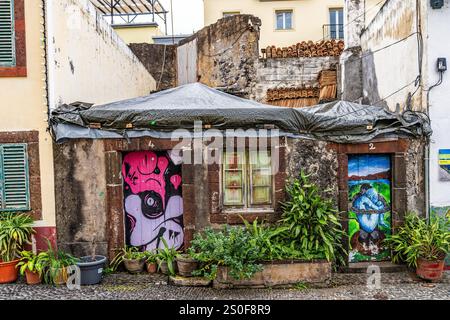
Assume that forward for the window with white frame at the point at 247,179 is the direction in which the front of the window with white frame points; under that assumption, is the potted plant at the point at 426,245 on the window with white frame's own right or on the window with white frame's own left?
on the window with white frame's own left

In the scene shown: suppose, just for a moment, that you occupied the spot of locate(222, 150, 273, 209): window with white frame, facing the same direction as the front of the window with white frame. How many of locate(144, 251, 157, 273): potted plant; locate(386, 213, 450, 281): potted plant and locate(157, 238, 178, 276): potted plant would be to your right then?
2

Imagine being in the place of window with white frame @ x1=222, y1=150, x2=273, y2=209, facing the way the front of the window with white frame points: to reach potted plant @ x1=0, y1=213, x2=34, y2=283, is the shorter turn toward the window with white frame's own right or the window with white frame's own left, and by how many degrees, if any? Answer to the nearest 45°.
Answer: approximately 90° to the window with white frame's own right

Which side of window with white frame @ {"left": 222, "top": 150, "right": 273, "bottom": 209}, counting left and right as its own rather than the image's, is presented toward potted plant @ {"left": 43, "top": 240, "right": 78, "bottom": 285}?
right

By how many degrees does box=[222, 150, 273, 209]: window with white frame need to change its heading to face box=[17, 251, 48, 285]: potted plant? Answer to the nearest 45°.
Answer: approximately 90° to its right

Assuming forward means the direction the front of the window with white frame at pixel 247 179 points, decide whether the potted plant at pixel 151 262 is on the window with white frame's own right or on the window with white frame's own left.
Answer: on the window with white frame's own right

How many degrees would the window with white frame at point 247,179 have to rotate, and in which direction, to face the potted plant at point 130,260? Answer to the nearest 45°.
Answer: approximately 90° to its right

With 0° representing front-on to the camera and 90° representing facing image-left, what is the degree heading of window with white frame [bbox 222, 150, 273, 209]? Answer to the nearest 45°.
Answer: approximately 0°

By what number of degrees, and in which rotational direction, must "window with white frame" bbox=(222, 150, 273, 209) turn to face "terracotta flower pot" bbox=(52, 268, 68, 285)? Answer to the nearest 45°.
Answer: approximately 90° to its right

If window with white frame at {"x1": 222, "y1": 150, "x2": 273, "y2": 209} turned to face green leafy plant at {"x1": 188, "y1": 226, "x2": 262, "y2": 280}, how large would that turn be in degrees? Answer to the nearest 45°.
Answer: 0° — it already faces it

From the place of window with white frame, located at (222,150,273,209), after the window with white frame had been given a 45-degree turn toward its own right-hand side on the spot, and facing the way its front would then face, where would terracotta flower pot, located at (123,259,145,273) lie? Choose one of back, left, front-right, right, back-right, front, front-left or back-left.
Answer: front-right

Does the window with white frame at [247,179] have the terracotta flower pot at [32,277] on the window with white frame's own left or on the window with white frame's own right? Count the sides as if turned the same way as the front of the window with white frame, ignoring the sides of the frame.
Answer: on the window with white frame's own right
